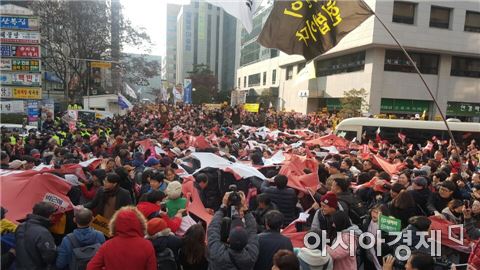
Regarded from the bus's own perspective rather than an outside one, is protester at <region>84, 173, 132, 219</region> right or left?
on its left

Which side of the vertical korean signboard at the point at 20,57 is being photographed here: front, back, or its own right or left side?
front

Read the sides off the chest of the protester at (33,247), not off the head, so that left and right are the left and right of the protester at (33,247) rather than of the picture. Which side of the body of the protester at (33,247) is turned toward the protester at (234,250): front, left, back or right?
right

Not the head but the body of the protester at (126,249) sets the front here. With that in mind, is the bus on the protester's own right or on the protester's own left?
on the protester's own right

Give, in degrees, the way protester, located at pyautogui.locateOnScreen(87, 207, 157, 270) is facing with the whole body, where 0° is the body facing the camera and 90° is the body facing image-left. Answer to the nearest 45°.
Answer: approximately 180°

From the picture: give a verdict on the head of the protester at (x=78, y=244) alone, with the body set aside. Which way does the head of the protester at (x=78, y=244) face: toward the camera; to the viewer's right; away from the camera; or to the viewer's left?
away from the camera

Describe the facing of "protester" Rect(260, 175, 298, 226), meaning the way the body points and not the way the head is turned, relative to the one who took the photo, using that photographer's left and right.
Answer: facing away from the viewer and to the left of the viewer

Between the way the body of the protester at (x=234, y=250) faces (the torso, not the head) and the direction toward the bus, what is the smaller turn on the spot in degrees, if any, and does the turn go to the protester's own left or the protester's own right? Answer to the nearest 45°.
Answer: approximately 45° to the protester's own right

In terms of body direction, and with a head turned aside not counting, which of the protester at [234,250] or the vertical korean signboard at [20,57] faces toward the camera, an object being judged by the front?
the vertical korean signboard

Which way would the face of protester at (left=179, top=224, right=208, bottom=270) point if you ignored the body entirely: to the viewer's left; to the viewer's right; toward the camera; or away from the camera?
away from the camera

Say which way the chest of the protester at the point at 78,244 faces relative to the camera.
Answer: away from the camera

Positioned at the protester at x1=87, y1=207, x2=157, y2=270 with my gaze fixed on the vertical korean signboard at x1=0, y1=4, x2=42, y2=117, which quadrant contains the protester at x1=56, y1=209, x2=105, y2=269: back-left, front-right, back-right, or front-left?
front-left

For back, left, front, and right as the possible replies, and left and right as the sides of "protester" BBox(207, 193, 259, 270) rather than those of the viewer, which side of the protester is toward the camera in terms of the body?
back

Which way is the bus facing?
to the viewer's left
